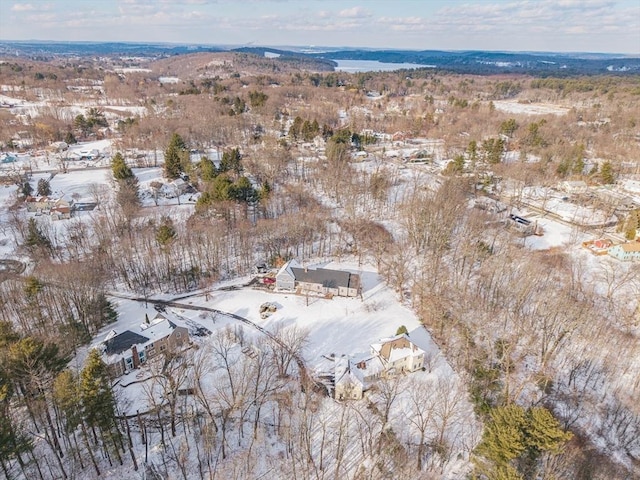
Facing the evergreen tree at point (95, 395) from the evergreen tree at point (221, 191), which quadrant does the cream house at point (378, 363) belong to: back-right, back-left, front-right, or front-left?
front-left

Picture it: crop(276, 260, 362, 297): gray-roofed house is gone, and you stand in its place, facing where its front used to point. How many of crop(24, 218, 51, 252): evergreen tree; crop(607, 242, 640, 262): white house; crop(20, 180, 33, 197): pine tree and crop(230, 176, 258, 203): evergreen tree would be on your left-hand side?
1

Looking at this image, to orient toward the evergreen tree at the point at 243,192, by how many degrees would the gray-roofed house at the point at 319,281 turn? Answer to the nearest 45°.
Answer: approximately 135° to its right

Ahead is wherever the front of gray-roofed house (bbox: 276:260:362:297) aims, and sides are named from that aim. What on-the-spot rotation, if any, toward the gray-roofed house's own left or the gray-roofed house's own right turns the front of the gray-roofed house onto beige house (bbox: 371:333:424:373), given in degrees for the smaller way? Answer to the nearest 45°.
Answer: approximately 45° to the gray-roofed house's own left

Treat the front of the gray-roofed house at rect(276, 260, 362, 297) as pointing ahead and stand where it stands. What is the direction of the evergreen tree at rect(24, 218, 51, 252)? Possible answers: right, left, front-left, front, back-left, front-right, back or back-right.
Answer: right

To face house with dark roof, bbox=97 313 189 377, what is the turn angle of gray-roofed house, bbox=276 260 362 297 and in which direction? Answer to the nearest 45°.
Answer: approximately 45° to its right

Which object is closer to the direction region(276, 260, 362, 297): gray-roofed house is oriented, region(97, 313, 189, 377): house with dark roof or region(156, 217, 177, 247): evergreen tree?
the house with dark roof

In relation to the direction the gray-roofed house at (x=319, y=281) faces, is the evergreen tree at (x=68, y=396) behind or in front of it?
in front

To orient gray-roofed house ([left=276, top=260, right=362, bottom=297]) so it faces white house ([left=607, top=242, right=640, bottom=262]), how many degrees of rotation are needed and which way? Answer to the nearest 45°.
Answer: approximately 90° to its left

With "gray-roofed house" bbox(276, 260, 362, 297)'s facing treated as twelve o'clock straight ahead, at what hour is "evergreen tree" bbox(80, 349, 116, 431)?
The evergreen tree is roughly at 1 o'clock from the gray-roofed house.

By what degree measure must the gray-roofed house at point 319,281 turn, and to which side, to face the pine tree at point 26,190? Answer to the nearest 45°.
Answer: approximately 135° to its right

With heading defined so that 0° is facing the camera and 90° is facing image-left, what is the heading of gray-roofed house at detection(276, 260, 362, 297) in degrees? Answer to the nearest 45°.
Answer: approximately 0°

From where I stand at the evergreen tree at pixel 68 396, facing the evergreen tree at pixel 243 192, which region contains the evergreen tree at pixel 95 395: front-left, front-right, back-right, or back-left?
front-right

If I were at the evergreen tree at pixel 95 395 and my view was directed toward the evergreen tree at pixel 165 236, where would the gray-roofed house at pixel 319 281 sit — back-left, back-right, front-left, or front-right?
front-right

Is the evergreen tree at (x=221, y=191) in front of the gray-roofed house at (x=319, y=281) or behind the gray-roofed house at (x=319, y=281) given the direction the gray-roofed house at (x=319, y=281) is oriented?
behind
